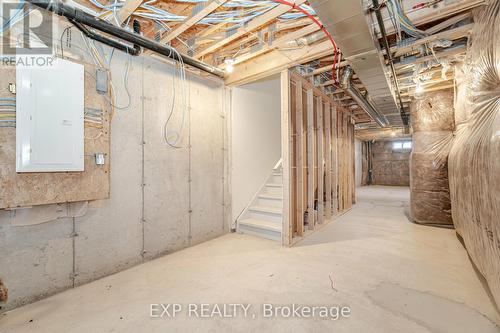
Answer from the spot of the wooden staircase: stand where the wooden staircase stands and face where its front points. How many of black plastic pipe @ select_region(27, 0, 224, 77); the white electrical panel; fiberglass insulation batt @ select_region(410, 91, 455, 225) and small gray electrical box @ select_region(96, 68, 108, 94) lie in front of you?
3

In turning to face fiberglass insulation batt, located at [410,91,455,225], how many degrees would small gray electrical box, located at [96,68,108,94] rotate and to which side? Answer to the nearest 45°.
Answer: approximately 90° to its left

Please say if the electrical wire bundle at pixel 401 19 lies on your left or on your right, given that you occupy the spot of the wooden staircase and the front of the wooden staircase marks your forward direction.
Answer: on your left

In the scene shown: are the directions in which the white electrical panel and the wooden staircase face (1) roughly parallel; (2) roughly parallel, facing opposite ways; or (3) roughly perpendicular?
roughly perpendicular

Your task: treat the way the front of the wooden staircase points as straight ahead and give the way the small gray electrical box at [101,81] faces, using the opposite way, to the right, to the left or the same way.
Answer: to the left

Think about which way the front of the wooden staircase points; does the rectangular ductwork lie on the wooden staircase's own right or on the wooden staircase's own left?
on the wooden staircase's own left
